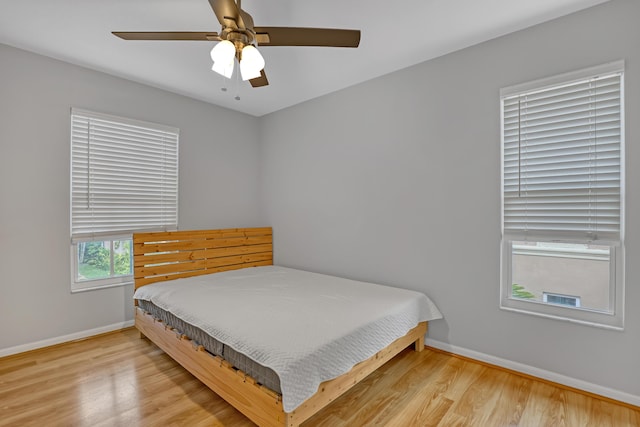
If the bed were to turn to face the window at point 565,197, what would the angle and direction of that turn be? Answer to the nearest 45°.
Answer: approximately 45° to its left

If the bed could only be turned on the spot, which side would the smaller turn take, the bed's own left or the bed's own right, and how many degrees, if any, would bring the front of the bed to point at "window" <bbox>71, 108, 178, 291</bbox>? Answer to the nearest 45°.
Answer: approximately 180°
